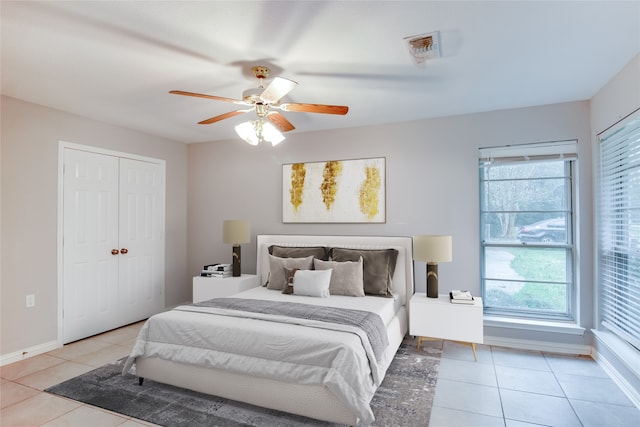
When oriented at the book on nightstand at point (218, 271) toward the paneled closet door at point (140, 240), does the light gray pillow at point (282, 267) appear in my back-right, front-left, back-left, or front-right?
back-left

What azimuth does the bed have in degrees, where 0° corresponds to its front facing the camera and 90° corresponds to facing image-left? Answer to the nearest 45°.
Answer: approximately 45°

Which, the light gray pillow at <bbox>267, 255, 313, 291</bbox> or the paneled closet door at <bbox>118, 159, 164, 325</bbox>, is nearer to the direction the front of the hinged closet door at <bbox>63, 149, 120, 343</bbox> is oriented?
the light gray pillow

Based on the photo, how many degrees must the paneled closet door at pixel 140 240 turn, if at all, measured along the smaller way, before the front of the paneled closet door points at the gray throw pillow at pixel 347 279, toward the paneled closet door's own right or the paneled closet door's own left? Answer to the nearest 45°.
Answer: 0° — it already faces it

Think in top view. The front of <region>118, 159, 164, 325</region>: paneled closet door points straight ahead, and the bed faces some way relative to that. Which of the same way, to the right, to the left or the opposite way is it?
to the right

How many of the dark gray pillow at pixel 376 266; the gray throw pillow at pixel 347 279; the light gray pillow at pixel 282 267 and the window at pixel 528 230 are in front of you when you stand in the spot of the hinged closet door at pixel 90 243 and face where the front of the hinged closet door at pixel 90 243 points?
4

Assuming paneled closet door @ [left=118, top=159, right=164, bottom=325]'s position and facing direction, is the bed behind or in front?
in front

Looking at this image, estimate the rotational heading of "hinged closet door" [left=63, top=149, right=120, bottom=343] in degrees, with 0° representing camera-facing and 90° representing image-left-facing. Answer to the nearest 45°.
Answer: approximately 315°

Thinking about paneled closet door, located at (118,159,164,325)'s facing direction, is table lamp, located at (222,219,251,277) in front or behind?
in front

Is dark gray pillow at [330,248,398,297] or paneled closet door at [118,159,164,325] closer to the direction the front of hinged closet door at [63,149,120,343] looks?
the dark gray pillow

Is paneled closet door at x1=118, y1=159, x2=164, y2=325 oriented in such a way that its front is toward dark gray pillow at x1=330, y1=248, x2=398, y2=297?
yes

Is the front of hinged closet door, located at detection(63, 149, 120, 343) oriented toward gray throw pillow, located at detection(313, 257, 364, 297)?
yes

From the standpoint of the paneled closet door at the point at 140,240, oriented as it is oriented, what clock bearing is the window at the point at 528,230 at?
The window is roughly at 12 o'clock from the paneled closet door.
